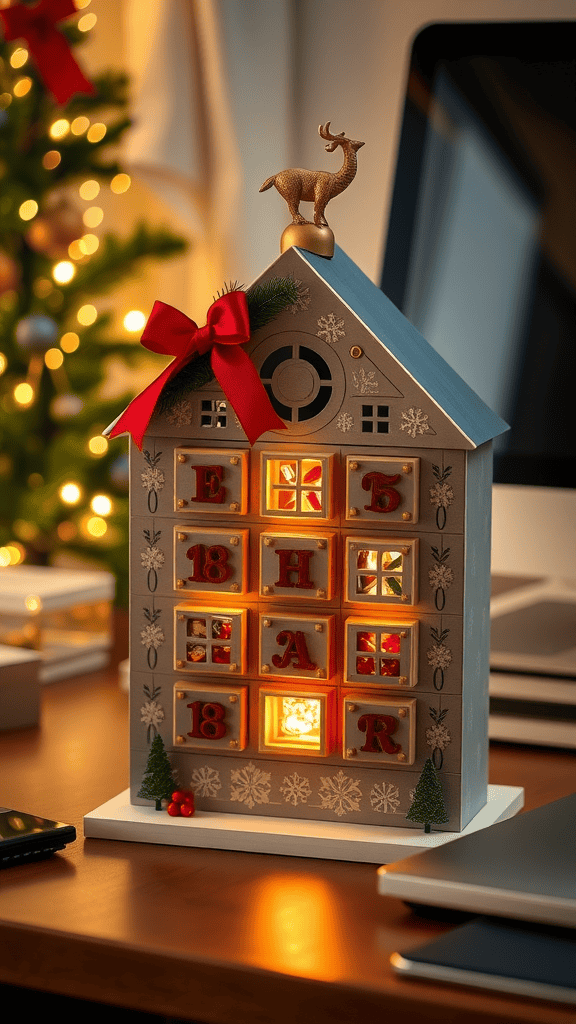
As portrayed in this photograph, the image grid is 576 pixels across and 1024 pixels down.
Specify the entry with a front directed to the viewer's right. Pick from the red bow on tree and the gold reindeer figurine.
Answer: the gold reindeer figurine

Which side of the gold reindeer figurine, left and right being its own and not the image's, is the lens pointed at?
right

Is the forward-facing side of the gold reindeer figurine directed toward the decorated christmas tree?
no

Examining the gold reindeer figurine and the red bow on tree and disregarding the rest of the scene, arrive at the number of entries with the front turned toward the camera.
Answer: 1

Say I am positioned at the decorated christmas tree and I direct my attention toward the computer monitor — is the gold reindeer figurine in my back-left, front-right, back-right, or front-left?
front-right

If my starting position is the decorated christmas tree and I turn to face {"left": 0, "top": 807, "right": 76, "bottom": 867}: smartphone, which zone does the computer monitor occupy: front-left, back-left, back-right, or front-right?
front-left

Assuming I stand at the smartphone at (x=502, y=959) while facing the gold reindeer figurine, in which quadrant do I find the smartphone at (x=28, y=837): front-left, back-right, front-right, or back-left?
front-left

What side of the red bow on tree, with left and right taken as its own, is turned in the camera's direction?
front

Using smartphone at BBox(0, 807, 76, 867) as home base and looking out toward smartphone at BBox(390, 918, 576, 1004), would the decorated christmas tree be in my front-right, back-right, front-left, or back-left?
back-left

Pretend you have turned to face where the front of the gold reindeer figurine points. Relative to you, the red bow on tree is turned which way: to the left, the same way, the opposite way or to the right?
to the right

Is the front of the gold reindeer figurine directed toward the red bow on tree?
no
